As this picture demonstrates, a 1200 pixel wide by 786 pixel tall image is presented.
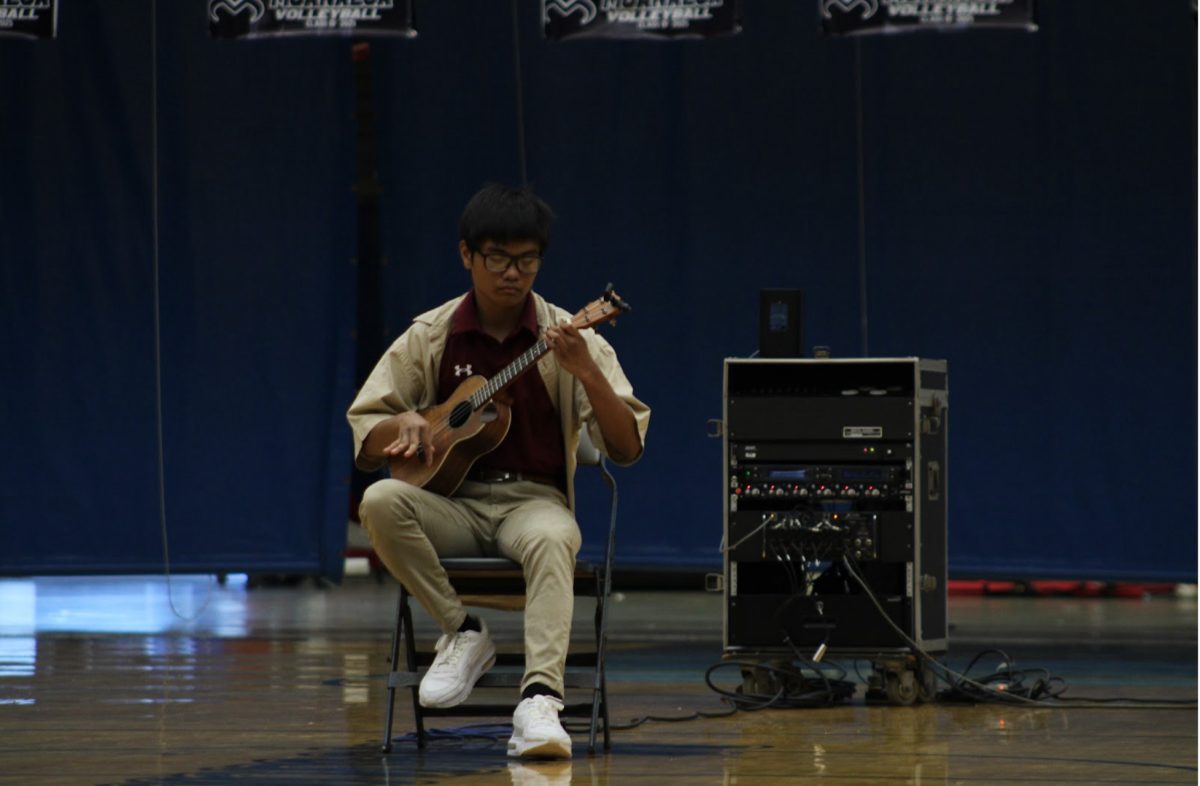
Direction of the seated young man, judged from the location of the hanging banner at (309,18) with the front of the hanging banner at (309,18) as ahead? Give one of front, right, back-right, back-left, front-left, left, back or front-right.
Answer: front

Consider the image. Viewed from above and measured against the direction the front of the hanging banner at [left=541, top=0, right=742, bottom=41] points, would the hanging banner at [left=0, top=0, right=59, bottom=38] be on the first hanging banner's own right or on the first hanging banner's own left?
on the first hanging banner's own right

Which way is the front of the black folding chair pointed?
toward the camera

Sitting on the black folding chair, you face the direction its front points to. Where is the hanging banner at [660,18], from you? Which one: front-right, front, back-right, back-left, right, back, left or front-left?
back

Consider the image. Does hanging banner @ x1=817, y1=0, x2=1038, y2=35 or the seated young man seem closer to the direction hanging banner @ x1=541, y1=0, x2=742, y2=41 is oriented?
the seated young man

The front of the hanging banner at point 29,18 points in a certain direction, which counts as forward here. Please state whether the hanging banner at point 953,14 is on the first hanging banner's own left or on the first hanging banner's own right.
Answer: on the first hanging banner's own left

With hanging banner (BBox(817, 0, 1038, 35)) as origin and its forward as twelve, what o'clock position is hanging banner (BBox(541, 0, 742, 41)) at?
hanging banner (BBox(541, 0, 742, 41)) is roughly at 3 o'clock from hanging banner (BBox(817, 0, 1038, 35)).

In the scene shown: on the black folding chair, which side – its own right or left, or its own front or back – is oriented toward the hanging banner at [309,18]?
back

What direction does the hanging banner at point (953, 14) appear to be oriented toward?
toward the camera

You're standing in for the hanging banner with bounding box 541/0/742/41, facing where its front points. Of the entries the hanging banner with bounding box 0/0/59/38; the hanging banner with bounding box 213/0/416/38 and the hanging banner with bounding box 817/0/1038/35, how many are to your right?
2

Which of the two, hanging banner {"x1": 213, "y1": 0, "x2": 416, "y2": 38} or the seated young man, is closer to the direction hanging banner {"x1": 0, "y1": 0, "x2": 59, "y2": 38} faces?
the seated young man

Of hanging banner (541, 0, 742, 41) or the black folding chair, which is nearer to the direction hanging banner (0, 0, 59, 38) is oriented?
the black folding chair

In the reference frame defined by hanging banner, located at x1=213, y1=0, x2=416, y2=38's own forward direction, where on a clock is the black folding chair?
The black folding chair is roughly at 12 o'clock from the hanging banner.

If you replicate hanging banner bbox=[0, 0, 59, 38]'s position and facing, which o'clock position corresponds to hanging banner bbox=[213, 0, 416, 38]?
hanging banner bbox=[213, 0, 416, 38] is roughly at 10 o'clock from hanging banner bbox=[0, 0, 59, 38].

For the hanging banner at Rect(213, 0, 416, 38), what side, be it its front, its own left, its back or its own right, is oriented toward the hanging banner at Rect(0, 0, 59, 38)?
right

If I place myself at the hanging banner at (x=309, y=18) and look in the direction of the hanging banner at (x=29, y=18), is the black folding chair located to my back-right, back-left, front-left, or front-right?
back-left
